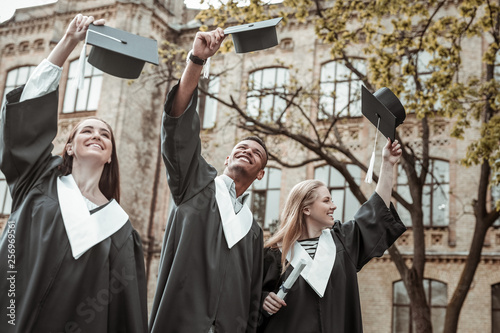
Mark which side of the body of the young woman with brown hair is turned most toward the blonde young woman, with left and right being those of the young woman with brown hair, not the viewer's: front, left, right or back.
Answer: left

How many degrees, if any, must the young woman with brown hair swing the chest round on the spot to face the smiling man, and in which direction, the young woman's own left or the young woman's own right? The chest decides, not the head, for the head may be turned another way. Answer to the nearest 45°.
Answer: approximately 90° to the young woman's own left

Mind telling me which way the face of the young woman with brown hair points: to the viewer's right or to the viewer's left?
to the viewer's right

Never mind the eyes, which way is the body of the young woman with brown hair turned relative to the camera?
toward the camera
